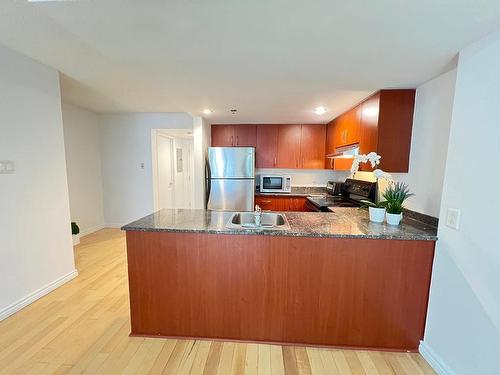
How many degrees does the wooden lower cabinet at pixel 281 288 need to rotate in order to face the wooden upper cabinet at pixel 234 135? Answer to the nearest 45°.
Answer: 0° — it already faces it

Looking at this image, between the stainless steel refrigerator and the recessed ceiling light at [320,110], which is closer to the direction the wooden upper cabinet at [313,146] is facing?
the recessed ceiling light

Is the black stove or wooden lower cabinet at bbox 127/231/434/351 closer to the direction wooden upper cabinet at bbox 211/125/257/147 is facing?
the wooden lower cabinet

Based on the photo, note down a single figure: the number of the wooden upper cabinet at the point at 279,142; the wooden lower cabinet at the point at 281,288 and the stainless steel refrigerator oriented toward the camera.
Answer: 2

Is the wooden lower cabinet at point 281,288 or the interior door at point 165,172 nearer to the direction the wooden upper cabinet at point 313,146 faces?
the wooden lower cabinet

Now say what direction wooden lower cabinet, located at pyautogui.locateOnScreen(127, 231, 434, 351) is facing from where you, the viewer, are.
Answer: facing away from the viewer

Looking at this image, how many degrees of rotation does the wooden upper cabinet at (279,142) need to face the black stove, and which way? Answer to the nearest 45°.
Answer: approximately 45° to its left
